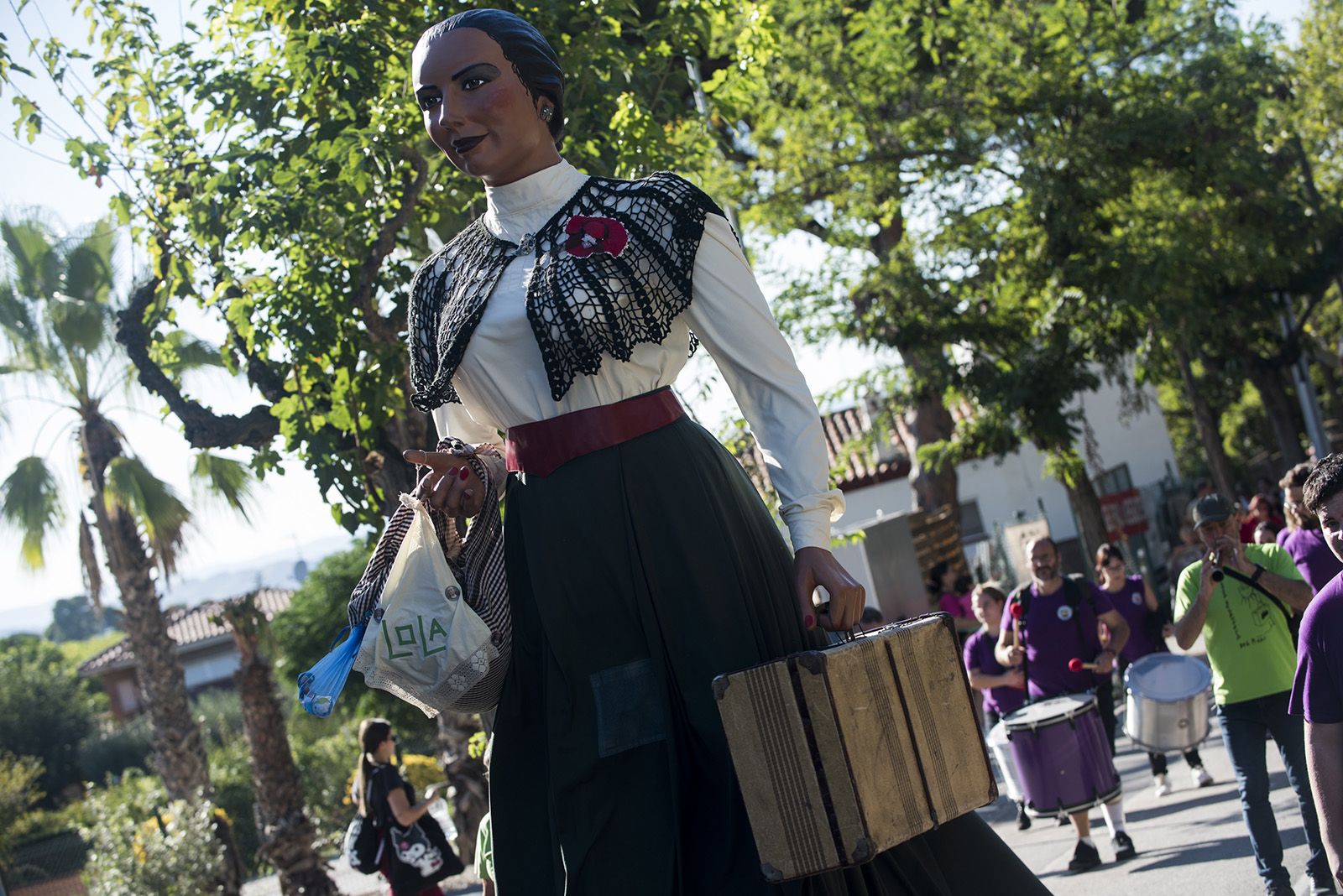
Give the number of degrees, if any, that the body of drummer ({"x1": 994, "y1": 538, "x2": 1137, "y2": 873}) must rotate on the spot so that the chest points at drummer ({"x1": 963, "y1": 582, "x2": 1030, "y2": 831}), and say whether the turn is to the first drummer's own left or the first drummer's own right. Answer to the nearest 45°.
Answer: approximately 135° to the first drummer's own right

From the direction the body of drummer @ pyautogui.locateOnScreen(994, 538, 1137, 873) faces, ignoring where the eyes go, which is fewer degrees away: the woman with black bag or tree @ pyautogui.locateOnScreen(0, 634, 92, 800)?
the woman with black bag

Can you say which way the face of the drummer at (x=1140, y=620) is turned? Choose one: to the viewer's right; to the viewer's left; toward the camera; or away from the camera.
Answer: toward the camera

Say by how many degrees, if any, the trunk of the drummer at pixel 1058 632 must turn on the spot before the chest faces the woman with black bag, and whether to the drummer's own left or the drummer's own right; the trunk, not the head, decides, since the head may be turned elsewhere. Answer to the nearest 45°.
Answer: approximately 90° to the drummer's own right

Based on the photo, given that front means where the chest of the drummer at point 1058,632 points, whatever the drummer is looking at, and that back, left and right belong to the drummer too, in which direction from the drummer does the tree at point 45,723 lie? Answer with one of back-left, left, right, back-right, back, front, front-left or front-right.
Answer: back-right

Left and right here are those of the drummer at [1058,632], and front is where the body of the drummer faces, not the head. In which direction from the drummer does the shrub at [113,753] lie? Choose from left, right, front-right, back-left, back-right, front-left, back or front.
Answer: back-right

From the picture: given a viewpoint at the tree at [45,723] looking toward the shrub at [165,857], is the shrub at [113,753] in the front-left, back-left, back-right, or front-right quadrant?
front-left

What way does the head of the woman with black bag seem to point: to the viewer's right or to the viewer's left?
to the viewer's right

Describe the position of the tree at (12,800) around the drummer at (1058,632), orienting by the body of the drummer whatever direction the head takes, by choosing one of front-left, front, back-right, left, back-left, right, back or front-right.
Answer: back-right

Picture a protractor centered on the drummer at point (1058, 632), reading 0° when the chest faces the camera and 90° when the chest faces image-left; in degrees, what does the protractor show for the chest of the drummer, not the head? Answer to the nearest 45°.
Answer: approximately 0°
